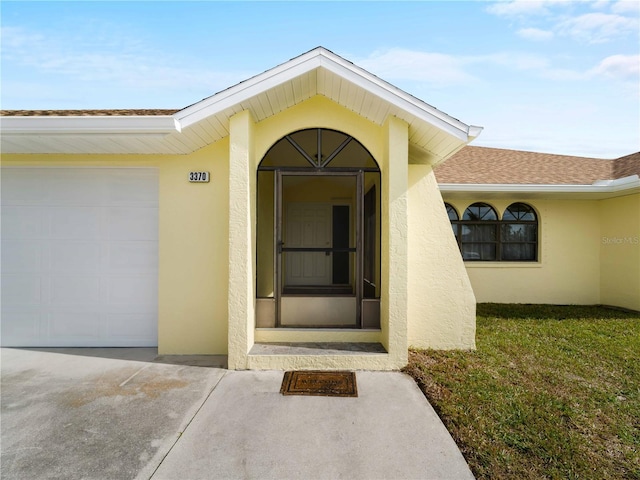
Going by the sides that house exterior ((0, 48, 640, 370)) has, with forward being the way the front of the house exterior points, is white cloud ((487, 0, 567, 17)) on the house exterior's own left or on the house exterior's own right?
on the house exterior's own left

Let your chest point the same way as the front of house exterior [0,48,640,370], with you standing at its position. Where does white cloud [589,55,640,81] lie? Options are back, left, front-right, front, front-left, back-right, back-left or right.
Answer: left

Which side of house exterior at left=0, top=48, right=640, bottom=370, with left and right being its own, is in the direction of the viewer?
front

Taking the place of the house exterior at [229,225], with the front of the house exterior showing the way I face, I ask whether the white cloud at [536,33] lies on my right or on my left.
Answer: on my left
